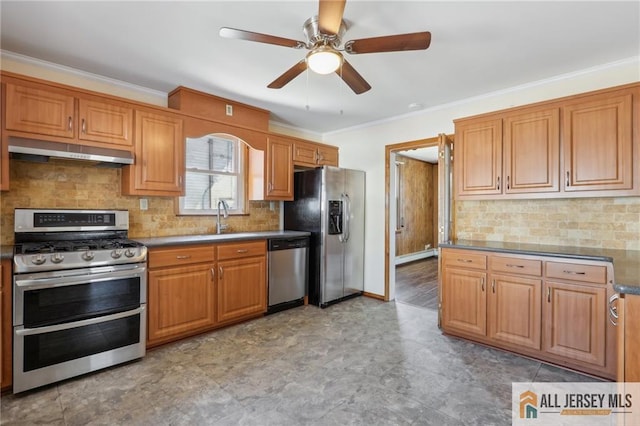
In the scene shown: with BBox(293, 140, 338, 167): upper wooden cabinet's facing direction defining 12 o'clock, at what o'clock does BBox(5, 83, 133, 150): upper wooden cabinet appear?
BBox(5, 83, 133, 150): upper wooden cabinet is roughly at 3 o'clock from BBox(293, 140, 338, 167): upper wooden cabinet.

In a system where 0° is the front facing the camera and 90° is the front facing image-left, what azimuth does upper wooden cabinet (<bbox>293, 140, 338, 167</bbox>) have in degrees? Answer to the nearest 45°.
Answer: approximately 315°

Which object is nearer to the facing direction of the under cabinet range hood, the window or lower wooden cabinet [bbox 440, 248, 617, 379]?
the lower wooden cabinet

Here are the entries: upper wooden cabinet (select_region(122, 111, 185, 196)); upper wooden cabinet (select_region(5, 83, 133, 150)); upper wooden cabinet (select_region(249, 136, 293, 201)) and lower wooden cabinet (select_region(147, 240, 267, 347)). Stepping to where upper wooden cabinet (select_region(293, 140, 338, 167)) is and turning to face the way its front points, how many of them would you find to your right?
4

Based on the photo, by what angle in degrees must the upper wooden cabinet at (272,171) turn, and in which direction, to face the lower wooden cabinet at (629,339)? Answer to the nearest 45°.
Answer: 0° — it already faces it

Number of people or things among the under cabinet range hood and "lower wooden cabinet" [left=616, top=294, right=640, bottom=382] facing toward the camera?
1

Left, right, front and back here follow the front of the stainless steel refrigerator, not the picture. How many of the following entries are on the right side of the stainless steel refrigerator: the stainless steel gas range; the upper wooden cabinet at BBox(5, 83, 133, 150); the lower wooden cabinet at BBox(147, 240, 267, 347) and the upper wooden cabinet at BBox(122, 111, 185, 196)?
4

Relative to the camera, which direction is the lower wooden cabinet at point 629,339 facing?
to the viewer's left

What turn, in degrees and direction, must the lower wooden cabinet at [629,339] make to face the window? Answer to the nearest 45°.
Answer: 0° — it already faces it

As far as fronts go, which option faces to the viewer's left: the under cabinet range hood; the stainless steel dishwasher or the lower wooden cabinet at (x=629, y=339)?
the lower wooden cabinet

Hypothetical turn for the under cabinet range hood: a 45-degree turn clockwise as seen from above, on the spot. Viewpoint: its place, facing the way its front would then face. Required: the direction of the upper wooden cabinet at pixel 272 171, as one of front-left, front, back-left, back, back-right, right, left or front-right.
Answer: back-left
